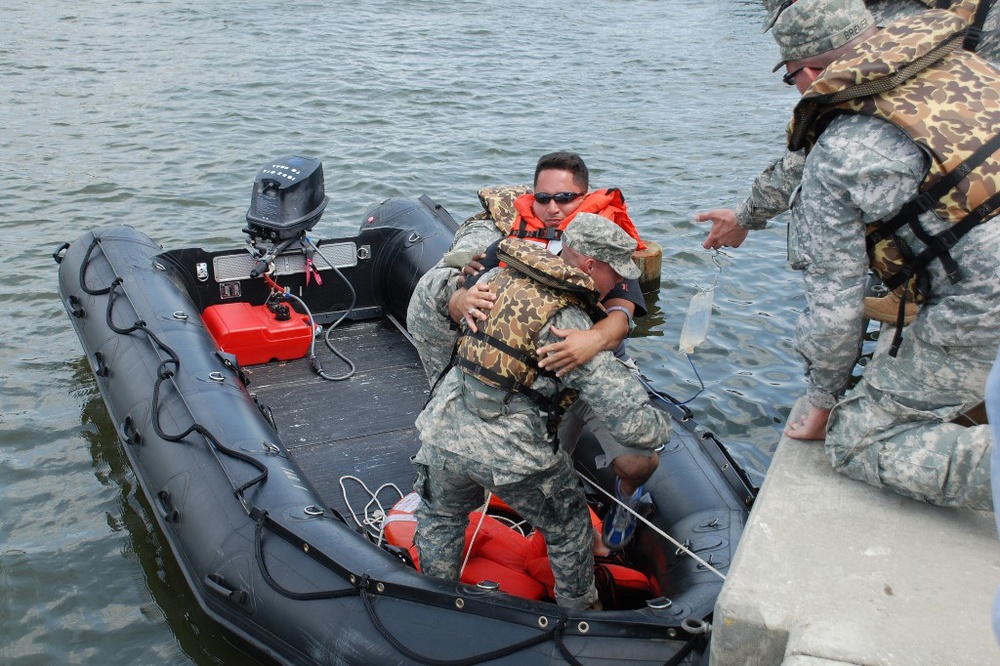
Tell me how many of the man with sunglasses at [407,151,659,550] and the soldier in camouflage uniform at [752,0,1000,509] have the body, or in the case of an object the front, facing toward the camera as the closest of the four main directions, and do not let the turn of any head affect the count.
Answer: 1

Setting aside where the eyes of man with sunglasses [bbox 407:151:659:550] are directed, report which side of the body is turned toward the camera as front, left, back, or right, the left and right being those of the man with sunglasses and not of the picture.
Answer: front

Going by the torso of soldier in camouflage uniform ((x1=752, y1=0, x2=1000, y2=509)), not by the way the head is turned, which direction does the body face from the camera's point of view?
to the viewer's left

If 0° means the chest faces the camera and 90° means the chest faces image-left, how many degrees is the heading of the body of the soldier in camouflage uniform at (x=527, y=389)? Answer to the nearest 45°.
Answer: approximately 225°

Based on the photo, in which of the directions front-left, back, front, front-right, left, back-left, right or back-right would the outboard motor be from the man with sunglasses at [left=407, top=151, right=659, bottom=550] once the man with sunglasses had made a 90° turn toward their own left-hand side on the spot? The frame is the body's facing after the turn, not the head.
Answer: back-left

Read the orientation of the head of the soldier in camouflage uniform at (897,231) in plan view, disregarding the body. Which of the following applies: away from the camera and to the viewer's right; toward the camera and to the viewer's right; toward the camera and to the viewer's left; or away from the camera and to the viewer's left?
away from the camera and to the viewer's left

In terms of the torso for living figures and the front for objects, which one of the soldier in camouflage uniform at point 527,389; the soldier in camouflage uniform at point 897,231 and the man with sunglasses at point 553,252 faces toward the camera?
the man with sunglasses

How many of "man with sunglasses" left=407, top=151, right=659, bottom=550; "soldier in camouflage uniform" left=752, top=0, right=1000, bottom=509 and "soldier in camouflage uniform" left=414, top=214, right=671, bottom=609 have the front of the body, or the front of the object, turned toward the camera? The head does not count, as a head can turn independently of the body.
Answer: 1

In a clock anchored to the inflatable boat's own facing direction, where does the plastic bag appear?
The plastic bag is roughly at 9 o'clock from the inflatable boat.

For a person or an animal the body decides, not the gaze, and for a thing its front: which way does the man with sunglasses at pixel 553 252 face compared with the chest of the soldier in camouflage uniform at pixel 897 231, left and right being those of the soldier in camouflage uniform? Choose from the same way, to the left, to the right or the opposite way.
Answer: to the left

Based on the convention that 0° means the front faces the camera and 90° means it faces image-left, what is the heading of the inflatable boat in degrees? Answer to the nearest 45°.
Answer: approximately 315°

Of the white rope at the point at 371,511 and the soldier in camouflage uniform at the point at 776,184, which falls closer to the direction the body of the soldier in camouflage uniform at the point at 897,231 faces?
the white rope
